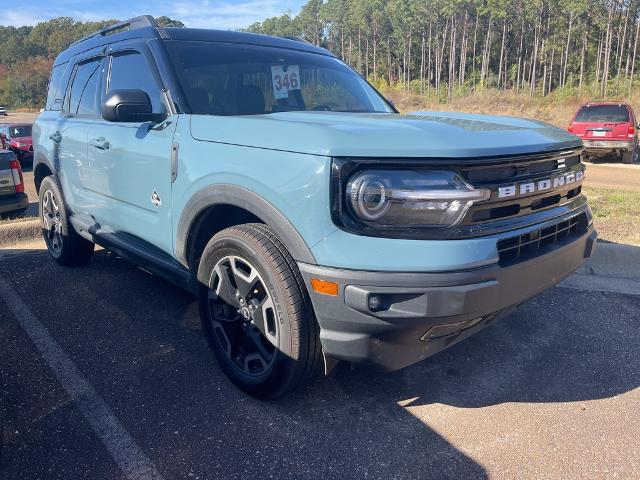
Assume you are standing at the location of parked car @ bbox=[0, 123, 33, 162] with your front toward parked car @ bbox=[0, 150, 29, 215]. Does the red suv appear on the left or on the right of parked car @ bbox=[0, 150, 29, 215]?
left

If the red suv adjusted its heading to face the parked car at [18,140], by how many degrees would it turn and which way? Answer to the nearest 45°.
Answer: approximately 90° to its left

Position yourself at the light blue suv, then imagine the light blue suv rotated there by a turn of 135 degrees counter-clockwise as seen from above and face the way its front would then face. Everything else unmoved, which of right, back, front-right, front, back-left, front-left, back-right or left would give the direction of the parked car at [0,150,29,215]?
front-left

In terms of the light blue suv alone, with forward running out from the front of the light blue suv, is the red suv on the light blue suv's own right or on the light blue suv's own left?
on the light blue suv's own left

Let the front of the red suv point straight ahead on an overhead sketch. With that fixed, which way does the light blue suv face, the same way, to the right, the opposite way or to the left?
to the right

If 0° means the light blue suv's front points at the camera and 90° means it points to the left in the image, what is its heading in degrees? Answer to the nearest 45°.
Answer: approximately 315°

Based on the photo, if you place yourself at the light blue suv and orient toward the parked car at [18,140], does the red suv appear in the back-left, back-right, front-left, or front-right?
front-right

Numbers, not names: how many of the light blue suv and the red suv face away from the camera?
1

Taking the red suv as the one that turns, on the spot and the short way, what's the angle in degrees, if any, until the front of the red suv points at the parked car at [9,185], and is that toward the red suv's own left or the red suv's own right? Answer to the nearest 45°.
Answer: approximately 135° to the red suv's own left

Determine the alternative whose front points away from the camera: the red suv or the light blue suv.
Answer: the red suv

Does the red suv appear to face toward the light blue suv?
no

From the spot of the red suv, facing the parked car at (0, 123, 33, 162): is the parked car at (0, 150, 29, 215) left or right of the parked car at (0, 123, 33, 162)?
left

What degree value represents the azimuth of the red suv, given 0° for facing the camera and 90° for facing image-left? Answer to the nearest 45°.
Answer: approximately 180°
